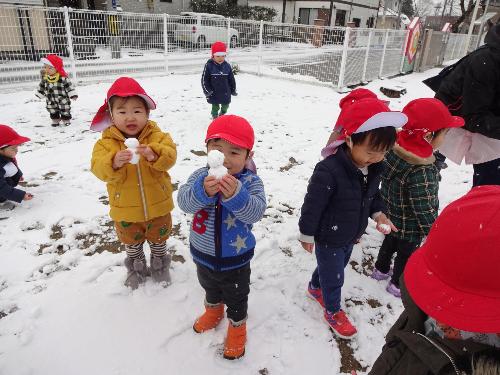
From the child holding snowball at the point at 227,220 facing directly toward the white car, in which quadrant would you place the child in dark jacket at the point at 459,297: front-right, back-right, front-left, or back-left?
back-right

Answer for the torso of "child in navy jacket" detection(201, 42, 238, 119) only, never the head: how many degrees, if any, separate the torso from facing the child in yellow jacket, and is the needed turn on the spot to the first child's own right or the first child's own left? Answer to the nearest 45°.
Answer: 0° — they already face them

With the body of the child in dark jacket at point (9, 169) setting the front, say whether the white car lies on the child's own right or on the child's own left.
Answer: on the child's own left

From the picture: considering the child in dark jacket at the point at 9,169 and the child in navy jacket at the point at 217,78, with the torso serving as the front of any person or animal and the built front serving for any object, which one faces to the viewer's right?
the child in dark jacket

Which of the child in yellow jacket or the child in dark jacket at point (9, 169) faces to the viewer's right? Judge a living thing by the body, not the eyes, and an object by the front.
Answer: the child in dark jacket

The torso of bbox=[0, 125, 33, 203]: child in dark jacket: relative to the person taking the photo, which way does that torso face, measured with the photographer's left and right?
facing to the right of the viewer

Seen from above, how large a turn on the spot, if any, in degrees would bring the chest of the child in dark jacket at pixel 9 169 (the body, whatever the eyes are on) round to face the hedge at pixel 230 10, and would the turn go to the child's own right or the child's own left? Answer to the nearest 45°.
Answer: approximately 45° to the child's own left
